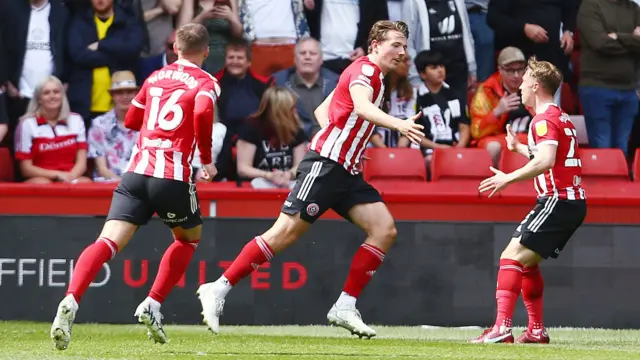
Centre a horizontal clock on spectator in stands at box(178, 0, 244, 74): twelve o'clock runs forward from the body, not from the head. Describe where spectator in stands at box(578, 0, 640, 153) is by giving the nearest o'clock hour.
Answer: spectator in stands at box(578, 0, 640, 153) is roughly at 9 o'clock from spectator in stands at box(178, 0, 244, 74).

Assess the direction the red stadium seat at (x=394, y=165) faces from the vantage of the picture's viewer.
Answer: facing the viewer

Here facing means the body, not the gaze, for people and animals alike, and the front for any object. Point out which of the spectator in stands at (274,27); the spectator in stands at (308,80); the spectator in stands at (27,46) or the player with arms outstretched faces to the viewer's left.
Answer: the player with arms outstretched

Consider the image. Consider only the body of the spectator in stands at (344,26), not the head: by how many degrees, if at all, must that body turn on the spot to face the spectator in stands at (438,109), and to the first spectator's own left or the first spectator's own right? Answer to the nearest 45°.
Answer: approximately 90° to the first spectator's own left

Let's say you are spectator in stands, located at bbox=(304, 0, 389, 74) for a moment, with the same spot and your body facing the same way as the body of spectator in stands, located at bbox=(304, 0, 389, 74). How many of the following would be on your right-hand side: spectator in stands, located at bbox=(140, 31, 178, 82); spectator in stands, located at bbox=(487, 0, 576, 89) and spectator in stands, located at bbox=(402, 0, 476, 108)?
1

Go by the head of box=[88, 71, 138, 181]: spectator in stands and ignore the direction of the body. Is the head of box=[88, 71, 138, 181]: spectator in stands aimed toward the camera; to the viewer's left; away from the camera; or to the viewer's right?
toward the camera

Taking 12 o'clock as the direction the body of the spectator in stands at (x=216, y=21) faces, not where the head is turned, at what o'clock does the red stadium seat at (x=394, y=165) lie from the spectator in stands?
The red stadium seat is roughly at 10 o'clock from the spectator in stands.

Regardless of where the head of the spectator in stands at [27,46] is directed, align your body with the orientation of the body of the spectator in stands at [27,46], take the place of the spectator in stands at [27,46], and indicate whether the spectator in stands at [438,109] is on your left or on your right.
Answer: on your left

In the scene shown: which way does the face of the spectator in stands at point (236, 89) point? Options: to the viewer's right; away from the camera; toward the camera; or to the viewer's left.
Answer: toward the camera

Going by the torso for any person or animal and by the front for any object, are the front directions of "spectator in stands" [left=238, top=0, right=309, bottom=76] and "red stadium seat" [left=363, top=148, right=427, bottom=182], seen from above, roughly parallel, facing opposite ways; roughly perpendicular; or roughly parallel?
roughly parallel

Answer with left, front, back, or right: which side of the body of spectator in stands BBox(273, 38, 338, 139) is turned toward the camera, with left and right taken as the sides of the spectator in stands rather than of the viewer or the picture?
front

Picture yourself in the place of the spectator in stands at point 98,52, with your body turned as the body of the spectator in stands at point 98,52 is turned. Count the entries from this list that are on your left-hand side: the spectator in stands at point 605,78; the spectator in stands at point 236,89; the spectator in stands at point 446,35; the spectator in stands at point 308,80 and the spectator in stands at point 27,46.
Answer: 4

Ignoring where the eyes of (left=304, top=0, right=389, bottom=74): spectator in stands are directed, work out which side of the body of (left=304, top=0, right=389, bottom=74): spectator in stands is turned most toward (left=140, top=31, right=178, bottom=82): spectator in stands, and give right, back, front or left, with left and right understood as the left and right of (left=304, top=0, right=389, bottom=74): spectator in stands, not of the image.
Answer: right

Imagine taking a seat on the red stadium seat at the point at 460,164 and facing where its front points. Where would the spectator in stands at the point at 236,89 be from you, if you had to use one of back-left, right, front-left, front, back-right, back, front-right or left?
right
